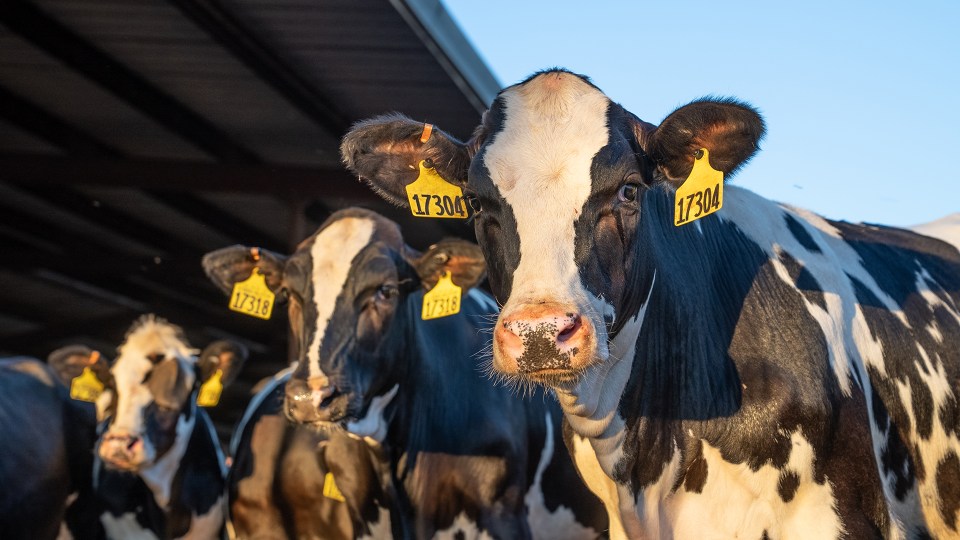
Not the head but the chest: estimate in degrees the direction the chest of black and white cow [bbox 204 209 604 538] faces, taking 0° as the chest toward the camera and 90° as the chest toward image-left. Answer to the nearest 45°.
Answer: approximately 45°

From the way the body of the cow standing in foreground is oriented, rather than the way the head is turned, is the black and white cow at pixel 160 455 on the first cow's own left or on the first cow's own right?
on the first cow's own right

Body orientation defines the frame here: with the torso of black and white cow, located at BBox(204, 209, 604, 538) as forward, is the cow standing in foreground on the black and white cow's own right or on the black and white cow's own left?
on the black and white cow's own left

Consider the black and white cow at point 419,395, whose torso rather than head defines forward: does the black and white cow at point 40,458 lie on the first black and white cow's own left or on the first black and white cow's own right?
on the first black and white cow's own right

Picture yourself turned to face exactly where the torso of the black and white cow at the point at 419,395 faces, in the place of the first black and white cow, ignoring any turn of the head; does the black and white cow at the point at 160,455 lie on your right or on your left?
on your right

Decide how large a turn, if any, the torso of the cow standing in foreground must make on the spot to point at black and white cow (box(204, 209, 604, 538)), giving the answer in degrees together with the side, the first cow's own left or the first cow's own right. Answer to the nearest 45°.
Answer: approximately 90° to the first cow's own right

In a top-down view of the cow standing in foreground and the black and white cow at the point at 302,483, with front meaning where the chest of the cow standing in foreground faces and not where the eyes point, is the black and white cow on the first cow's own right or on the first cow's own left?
on the first cow's own right

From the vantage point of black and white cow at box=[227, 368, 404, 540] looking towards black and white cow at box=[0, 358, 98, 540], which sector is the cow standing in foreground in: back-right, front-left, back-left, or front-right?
back-left
